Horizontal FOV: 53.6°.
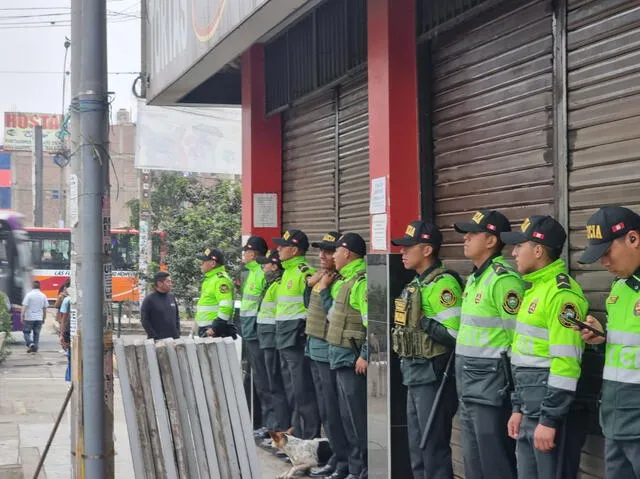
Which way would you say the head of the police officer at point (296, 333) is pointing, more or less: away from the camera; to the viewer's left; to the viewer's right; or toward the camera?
to the viewer's left

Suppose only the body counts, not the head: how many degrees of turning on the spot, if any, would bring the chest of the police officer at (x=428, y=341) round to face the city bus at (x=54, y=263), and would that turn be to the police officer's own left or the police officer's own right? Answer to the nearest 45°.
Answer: approximately 45° to the police officer's own right

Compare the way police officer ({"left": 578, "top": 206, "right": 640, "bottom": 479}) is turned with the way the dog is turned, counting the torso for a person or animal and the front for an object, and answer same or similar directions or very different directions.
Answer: same or similar directions

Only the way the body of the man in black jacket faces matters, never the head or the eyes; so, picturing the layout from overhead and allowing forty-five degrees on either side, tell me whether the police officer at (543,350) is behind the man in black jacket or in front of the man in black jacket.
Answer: in front

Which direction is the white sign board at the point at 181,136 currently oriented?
toward the camera

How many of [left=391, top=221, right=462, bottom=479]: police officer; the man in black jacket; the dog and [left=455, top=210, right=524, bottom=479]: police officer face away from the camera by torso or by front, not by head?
0

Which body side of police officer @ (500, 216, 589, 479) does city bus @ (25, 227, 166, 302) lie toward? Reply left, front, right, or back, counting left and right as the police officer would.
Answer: right

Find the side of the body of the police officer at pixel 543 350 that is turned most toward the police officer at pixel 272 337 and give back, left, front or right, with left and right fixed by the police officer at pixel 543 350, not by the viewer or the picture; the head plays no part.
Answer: right

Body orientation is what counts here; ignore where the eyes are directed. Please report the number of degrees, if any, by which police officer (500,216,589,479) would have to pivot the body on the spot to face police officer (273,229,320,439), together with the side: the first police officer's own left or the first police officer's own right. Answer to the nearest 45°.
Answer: approximately 90° to the first police officer's own right

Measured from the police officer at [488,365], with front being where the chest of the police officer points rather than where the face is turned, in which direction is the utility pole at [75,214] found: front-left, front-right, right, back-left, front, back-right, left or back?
front-right

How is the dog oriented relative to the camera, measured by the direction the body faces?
to the viewer's left

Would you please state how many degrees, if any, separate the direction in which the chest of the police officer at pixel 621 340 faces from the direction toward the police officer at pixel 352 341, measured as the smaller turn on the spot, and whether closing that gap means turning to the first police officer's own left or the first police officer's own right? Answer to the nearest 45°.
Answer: approximately 90° to the first police officer's own right

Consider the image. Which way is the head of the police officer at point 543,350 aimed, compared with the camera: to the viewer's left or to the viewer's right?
to the viewer's left
